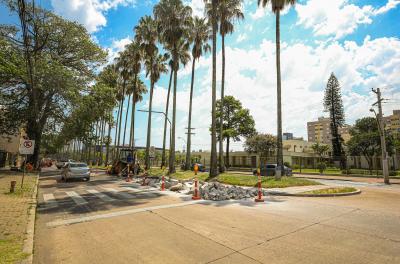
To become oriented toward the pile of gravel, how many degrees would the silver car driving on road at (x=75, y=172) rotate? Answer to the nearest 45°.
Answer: approximately 45° to its left

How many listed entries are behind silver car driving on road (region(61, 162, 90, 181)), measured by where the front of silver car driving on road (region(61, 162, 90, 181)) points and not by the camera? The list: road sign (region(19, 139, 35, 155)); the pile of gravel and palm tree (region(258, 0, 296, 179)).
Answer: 0

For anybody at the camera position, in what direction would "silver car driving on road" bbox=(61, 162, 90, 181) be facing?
facing the viewer
